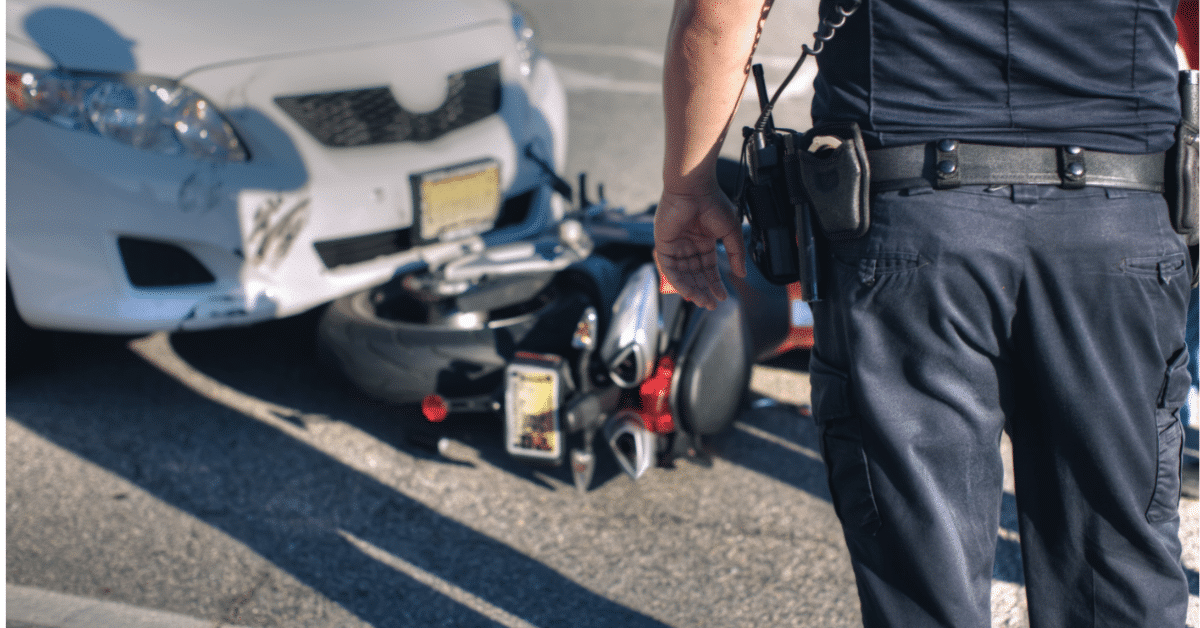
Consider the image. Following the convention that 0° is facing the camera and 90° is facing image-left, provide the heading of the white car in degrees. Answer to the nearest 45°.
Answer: approximately 315°

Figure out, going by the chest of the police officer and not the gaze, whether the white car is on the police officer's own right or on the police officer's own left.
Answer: on the police officer's own left

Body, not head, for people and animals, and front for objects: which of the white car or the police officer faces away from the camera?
the police officer

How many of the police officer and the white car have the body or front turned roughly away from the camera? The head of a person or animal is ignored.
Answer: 1

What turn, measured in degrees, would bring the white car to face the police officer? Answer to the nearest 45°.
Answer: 0° — it already faces them

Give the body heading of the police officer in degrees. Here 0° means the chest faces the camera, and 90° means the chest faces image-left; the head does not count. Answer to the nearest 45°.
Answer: approximately 180°

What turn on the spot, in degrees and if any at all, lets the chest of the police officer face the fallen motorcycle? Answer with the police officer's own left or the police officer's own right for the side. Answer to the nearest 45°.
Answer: approximately 45° to the police officer's own left
